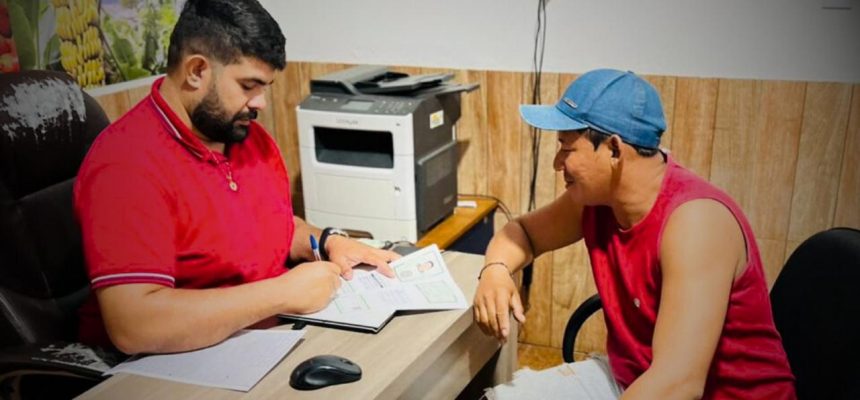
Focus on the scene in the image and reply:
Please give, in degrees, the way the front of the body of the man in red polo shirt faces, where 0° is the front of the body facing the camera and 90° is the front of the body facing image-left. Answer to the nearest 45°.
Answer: approximately 315°

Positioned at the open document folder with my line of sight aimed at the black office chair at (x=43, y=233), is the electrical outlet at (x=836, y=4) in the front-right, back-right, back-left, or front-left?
back-right

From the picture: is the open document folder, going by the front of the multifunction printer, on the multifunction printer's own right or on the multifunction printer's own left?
on the multifunction printer's own left

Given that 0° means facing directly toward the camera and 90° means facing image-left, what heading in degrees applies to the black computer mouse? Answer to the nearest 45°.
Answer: approximately 270°

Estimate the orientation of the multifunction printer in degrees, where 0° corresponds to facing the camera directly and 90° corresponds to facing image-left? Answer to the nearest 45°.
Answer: approximately 45°

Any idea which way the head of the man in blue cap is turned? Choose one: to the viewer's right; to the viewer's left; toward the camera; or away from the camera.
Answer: to the viewer's left

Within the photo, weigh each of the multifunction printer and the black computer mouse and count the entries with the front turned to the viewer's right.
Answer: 1

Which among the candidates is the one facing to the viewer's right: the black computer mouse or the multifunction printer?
the black computer mouse
